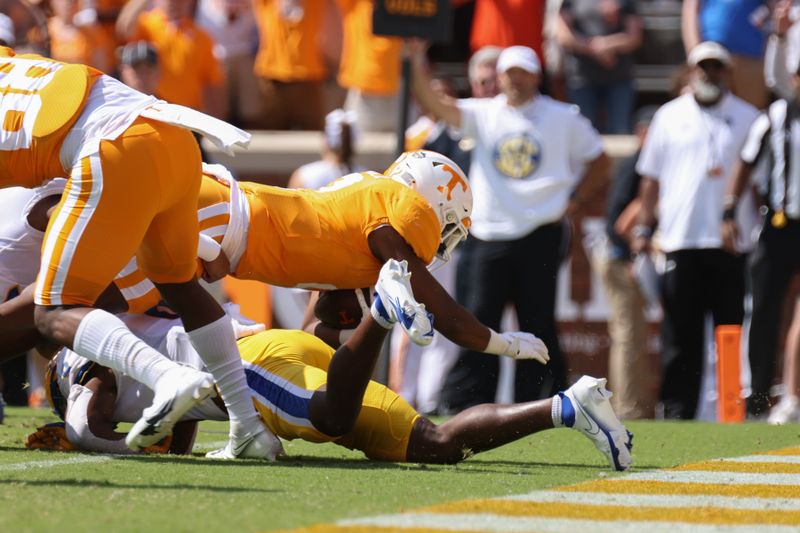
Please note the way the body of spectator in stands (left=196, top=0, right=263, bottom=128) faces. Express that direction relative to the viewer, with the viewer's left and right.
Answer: facing the viewer

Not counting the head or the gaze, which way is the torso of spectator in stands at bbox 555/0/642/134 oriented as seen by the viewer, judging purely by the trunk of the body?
toward the camera

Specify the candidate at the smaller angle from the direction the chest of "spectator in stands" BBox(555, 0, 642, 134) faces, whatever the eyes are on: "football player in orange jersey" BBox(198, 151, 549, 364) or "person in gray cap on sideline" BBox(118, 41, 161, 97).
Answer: the football player in orange jersey

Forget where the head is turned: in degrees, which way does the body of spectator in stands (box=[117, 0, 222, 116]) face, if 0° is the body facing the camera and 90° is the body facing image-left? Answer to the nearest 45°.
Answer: approximately 0°

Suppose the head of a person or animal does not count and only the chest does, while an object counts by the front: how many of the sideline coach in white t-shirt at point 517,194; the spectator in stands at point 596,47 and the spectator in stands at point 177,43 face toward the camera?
3

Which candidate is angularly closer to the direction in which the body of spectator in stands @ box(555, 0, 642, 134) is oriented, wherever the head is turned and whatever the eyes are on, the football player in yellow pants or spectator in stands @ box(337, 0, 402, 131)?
the football player in yellow pants

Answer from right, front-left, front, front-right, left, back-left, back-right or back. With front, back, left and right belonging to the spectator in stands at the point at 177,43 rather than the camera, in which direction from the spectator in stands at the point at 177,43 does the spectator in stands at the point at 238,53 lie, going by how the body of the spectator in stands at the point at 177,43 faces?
back-left

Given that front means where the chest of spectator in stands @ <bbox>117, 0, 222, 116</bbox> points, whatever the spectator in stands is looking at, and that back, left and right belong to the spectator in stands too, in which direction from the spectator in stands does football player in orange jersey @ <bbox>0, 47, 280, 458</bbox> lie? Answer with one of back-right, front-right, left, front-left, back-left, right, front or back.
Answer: front

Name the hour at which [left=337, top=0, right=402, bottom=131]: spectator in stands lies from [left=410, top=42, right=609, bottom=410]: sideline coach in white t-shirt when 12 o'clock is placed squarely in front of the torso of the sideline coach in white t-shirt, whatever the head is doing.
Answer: The spectator in stands is roughly at 5 o'clock from the sideline coach in white t-shirt.

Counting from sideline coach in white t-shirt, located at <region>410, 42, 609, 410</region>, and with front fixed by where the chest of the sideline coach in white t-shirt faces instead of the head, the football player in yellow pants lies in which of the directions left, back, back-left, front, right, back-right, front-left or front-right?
front

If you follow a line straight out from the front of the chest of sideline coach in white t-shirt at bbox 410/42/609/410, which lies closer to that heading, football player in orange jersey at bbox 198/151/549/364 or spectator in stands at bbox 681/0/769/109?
the football player in orange jersey

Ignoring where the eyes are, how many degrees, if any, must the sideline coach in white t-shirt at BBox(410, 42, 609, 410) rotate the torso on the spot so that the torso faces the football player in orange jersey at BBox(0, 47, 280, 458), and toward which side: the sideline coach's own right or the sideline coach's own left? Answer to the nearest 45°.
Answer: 0° — they already face them
